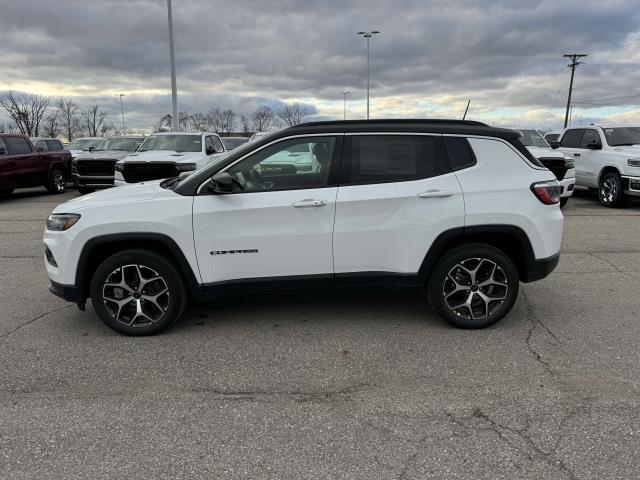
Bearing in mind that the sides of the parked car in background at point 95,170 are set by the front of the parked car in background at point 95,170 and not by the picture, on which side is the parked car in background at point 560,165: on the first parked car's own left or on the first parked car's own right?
on the first parked car's own left

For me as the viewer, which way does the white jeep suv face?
facing to the left of the viewer

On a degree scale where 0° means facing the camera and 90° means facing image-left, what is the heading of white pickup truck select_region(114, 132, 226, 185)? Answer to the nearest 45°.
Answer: approximately 45°

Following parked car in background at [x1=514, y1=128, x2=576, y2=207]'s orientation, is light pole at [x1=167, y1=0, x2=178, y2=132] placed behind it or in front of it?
behind

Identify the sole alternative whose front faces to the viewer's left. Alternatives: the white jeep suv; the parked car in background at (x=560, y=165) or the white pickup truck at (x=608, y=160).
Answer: the white jeep suv

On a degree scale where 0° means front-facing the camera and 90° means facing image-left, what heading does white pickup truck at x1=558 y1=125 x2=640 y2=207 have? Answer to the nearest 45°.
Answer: approximately 315°

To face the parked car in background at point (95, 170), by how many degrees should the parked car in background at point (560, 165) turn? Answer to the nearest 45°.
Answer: approximately 135° to its right

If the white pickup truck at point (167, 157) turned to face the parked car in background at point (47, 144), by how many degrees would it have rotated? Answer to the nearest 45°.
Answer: approximately 90° to its right

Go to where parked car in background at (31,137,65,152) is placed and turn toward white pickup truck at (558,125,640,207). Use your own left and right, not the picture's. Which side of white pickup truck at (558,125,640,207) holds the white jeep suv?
right

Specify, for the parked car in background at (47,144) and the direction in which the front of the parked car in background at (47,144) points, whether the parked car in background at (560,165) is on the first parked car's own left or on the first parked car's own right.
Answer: on the first parked car's own left
